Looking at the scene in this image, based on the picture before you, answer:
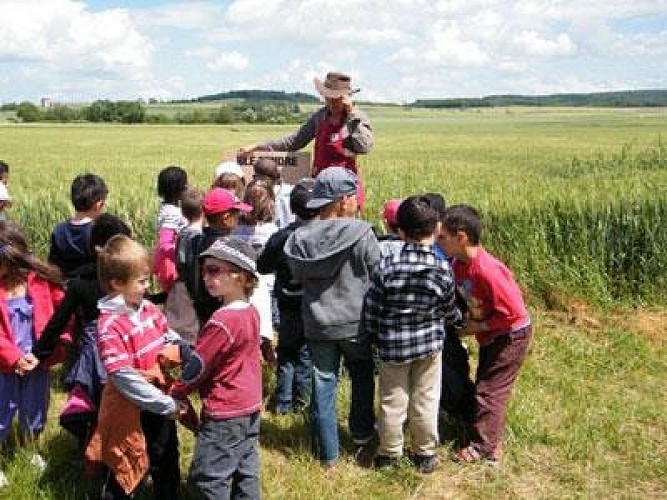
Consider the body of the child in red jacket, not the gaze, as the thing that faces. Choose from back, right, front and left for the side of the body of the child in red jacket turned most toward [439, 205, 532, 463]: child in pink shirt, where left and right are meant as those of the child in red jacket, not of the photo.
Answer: left

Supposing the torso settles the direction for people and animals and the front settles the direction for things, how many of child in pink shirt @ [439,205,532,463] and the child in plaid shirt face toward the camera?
0

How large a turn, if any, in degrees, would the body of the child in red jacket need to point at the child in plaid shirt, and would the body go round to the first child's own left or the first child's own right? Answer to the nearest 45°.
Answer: approximately 45° to the first child's own left

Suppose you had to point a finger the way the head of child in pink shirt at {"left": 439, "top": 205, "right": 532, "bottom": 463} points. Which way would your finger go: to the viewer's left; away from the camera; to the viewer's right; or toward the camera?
to the viewer's left

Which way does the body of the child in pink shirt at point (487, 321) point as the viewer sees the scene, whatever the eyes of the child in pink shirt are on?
to the viewer's left

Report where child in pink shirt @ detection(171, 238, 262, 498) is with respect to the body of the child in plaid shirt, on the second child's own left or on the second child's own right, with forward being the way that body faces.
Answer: on the second child's own left

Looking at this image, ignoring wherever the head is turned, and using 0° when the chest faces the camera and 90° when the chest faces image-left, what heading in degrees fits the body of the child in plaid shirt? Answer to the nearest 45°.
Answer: approximately 180°

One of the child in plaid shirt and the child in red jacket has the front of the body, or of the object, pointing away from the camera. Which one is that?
the child in plaid shirt

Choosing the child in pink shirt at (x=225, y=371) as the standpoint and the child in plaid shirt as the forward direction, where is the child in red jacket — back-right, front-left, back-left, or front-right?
back-left

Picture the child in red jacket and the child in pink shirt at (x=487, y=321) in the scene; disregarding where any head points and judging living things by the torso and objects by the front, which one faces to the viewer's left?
the child in pink shirt

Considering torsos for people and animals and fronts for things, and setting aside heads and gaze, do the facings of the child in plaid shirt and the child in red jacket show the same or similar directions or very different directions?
very different directions

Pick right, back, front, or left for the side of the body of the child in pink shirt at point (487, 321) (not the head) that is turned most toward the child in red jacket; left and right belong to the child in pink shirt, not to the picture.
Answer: front

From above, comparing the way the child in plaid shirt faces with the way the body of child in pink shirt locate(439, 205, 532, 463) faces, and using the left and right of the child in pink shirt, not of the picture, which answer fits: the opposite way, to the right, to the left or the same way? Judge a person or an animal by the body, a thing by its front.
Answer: to the right

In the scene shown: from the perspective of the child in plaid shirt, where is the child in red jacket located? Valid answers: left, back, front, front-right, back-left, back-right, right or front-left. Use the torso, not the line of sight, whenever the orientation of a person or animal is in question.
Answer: left

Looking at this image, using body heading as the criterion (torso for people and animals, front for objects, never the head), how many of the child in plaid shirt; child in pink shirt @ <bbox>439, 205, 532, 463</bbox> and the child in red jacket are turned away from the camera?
1

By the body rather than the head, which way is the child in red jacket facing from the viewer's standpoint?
toward the camera
